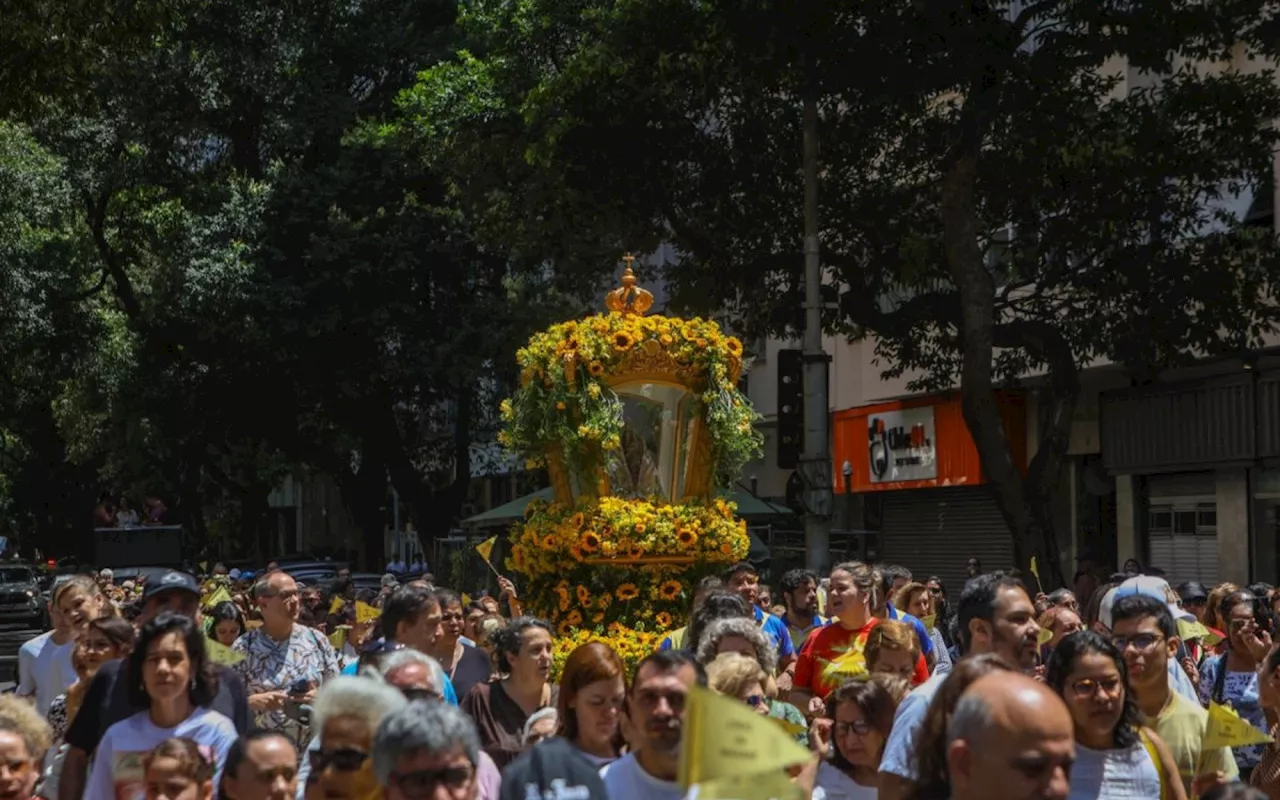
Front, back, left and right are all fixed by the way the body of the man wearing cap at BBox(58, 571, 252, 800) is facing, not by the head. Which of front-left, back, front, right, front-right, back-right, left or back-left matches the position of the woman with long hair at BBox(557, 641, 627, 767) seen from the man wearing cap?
front-left

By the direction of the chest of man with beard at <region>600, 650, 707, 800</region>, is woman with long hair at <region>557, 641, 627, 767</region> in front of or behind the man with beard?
behind

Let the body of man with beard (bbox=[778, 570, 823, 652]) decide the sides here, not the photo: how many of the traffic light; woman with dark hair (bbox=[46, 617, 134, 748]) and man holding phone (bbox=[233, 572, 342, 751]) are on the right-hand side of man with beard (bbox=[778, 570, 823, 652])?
2

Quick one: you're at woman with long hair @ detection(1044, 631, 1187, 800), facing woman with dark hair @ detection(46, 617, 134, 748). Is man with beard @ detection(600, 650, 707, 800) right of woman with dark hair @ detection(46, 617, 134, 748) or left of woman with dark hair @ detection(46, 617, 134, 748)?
left

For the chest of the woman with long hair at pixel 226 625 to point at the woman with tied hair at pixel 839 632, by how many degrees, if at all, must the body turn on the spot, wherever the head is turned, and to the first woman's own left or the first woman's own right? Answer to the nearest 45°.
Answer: approximately 45° to the first woman's own left

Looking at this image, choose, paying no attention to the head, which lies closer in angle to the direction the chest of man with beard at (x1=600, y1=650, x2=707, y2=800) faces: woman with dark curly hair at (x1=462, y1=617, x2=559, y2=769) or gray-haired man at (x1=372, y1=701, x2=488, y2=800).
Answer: the gray-haired man

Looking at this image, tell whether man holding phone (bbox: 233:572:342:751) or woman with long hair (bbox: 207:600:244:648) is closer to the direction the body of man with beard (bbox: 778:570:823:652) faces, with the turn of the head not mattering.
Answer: the man holding phone

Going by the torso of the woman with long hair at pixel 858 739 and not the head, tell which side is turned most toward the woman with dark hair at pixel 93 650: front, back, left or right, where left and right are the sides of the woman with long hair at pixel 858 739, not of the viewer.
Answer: right

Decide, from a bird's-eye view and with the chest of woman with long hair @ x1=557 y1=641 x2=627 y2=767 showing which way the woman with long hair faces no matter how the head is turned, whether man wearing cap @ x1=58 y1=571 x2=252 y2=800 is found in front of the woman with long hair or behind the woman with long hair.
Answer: behind

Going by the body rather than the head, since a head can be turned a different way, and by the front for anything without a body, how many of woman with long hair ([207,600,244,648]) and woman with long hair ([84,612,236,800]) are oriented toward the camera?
2
